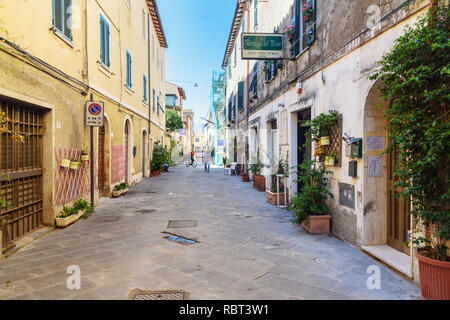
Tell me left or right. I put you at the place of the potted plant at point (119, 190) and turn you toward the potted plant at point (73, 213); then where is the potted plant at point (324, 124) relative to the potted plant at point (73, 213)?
left

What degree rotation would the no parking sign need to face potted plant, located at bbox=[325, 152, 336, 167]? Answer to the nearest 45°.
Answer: approximately 45° to its left

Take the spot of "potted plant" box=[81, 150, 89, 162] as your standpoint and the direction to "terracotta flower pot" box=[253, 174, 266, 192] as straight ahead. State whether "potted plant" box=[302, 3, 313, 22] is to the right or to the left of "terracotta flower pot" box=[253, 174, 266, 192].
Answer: right

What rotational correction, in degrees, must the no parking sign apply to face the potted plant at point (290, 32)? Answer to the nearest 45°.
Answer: approximately 90° to its left

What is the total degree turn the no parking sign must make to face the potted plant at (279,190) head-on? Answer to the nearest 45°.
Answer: approximately 90° to its left

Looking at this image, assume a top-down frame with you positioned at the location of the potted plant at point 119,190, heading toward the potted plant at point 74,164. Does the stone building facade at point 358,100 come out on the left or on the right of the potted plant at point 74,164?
left

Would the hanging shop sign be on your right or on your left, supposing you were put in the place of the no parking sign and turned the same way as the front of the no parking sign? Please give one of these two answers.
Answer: on your left

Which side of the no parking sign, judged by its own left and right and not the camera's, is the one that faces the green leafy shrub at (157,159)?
back

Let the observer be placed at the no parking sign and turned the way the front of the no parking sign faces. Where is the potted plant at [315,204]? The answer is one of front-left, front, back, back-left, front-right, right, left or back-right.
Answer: front-left

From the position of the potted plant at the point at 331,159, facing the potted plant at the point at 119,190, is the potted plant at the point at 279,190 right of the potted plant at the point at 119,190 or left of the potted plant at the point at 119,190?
right

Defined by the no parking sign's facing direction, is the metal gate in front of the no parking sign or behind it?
in front

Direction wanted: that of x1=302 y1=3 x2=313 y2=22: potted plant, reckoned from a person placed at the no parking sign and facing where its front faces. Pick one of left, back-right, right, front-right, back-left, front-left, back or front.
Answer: front-left

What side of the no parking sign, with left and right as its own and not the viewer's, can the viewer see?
front

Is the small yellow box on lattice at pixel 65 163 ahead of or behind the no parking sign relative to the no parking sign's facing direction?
ahead
